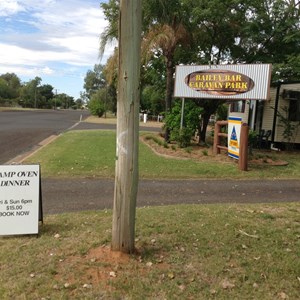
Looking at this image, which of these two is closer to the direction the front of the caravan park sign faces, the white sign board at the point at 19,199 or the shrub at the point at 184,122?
the white sign board

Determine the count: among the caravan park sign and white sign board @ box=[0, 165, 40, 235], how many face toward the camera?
2

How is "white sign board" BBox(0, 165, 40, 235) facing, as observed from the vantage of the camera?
facing the viewer

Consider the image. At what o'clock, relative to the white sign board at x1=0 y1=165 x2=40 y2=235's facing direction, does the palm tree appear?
The palm tree is roughly at 7 o'clock from the white sign board.

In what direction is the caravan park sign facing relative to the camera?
toward the camera

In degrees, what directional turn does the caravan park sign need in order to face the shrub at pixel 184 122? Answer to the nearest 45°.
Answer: approximately 135° to its right

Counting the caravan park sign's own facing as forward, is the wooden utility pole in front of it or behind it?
in front
